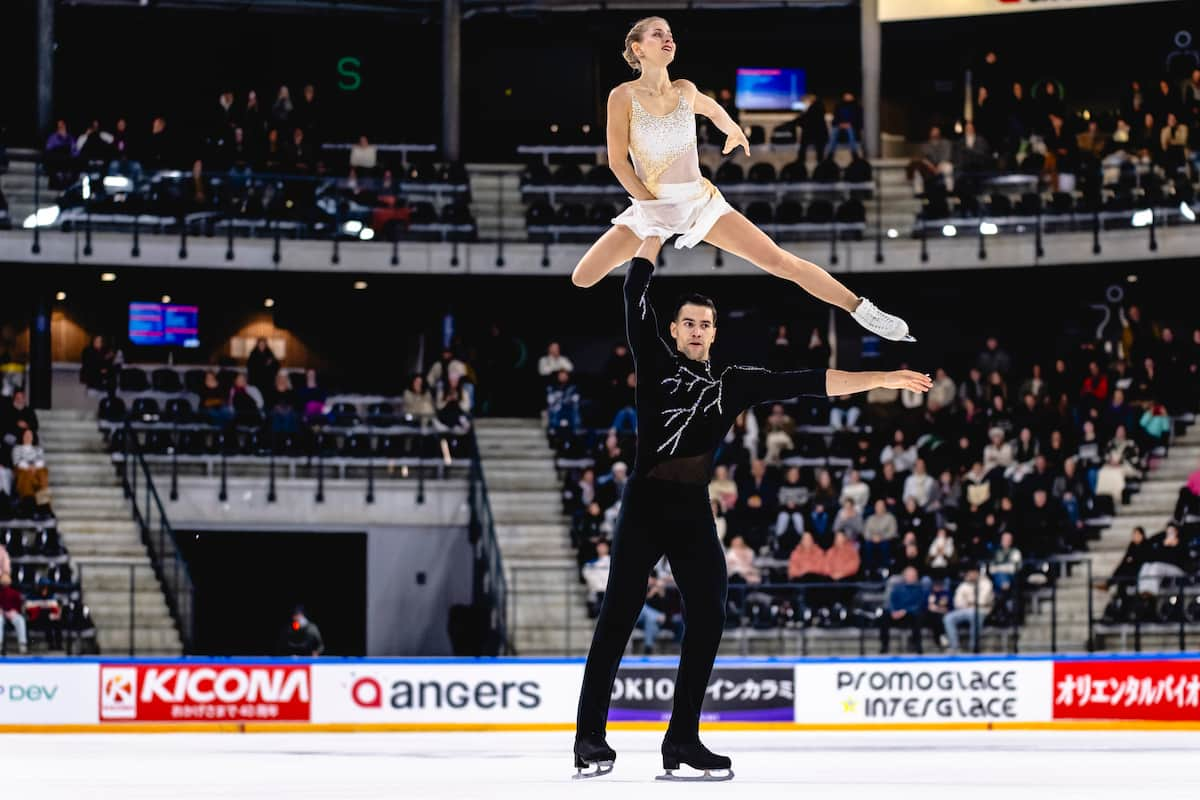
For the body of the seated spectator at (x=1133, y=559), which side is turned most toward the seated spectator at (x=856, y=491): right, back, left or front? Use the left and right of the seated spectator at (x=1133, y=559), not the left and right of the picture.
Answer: right

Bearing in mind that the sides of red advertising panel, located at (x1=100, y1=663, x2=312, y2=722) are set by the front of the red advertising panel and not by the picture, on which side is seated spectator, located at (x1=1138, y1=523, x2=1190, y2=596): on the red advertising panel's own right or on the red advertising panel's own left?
on the red advertising panel's own left

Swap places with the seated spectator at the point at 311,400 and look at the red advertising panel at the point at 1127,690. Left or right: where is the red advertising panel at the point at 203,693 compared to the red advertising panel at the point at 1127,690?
right

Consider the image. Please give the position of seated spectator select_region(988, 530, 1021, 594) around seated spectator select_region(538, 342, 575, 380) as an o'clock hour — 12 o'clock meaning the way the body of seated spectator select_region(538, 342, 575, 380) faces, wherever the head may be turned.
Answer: seated spectator select_region(988, 530, 1021, 594) is roughly at 11 o'clock from seated spectator select_region(538, 342, 575, 380).

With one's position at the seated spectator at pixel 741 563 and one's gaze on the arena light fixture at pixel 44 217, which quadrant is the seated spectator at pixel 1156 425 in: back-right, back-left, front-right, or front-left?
back-right

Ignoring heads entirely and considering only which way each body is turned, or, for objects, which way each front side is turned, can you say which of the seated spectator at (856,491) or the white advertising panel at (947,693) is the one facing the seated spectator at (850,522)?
the seated spectator at (856,491)

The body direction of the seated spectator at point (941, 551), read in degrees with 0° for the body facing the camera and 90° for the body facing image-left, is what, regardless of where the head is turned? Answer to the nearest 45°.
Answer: approximately 0°

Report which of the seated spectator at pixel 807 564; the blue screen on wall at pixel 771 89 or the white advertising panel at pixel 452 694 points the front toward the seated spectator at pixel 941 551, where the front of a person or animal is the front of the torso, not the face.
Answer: the blue screen on wall

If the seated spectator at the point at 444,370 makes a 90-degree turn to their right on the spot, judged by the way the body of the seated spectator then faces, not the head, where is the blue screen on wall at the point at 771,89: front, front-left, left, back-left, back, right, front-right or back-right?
back-right

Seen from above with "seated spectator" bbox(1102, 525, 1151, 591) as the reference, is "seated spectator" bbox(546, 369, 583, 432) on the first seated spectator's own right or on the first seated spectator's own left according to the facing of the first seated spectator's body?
on the first seated spectator's own right

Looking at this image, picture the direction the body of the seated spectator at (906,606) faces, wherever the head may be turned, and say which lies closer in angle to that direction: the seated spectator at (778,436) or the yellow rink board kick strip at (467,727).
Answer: the yellow rink board kick strip
